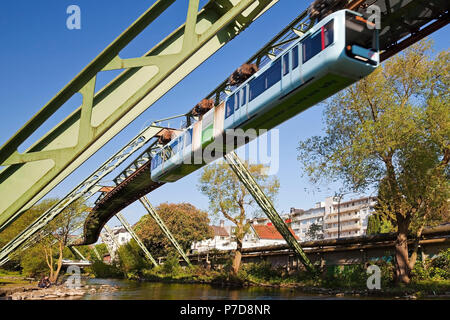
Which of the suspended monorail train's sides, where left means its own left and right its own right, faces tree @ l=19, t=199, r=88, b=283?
back

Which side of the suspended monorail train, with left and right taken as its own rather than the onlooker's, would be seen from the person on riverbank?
back

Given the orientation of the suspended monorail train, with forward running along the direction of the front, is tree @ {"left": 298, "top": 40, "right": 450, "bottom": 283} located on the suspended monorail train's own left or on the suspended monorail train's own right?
on the suspended monorail train's own left

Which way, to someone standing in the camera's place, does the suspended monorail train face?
facing the viewer and to the right of the viewer
